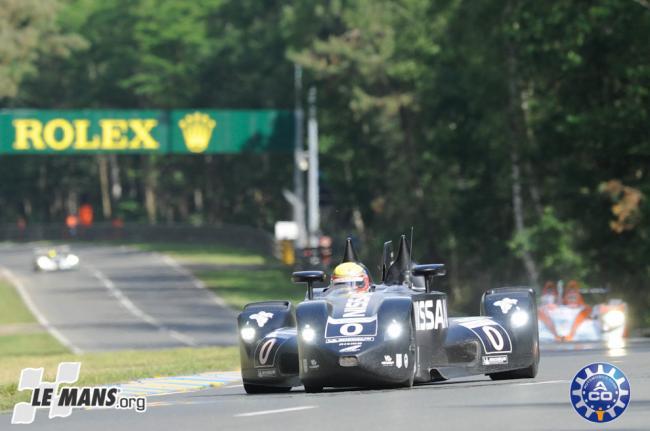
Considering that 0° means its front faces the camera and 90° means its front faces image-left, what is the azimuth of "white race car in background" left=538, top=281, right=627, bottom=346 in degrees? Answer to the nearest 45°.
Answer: approximately 0°

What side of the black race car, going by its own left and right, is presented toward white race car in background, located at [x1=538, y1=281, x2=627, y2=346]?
back

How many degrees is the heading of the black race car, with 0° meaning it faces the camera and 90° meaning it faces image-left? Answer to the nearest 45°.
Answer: approximately 0°

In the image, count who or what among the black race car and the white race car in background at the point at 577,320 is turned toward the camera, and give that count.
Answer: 2

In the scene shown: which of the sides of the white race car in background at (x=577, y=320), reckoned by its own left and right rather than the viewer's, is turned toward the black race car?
front
